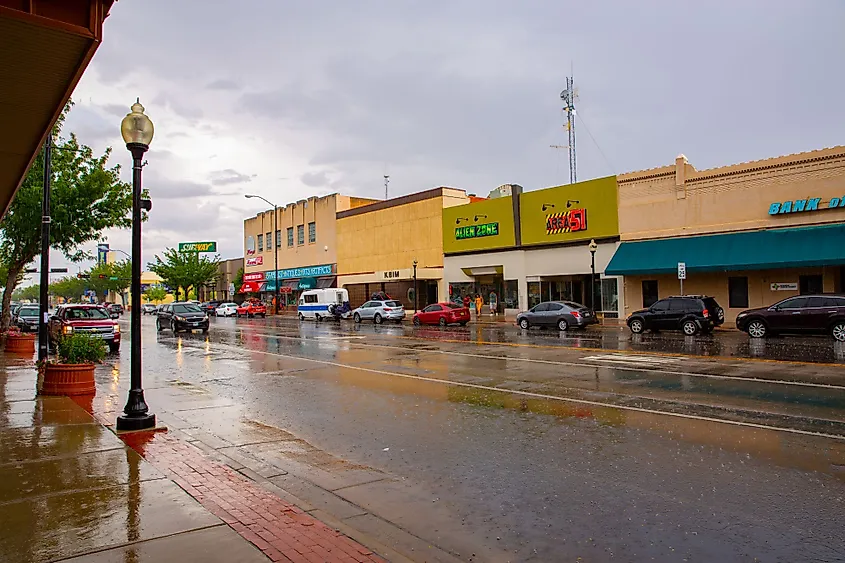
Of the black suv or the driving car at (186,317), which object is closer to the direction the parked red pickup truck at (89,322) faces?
the black suv

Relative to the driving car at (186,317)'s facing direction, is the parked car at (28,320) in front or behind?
behind

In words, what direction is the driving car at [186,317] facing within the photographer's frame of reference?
facing the viewer and to the right of the viewer

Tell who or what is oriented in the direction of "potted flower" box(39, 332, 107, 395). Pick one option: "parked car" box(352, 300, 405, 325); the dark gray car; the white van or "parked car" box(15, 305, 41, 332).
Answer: "parked car" box(15, 305, 41, 332)

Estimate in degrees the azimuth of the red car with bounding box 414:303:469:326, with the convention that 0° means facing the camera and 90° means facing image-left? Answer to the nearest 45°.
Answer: approximately 135°

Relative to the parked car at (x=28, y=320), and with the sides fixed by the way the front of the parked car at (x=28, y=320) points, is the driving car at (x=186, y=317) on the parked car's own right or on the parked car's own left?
on the parked car's own left

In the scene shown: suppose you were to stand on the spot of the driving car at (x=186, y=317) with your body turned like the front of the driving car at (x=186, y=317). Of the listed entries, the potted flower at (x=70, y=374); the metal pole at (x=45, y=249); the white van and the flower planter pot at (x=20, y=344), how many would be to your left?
1

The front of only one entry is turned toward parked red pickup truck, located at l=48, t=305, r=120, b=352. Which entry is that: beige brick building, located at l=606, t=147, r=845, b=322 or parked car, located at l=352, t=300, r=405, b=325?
the beige brick building

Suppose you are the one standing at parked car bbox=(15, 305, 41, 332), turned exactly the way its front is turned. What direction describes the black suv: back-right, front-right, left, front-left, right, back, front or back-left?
front-left

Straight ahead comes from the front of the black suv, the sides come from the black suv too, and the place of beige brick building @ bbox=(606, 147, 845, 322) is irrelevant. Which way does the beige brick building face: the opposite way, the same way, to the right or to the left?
to the left

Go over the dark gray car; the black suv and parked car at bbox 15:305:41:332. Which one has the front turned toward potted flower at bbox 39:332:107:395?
the parked car

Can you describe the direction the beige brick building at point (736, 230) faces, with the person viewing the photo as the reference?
facing the viewer and to the left of the viewer

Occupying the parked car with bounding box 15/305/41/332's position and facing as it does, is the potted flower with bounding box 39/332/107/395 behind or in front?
in front

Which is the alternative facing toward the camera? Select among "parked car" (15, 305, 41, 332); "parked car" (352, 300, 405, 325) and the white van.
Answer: "parked car" (15, 305, 41, 332)

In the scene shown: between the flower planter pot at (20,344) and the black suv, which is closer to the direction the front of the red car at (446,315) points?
the flower planter pot

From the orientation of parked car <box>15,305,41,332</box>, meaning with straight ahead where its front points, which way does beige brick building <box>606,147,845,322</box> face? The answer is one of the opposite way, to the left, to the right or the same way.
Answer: to the right

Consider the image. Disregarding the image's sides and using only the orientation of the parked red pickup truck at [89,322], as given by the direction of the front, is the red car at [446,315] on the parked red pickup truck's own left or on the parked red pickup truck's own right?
on the parked red pickup truck's own left

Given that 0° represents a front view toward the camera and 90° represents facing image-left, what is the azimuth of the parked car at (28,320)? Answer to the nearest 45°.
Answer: approximately 0°
